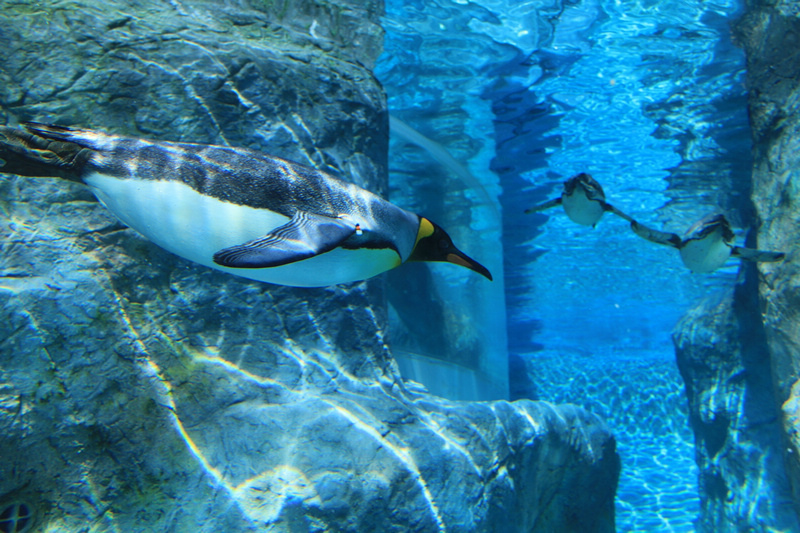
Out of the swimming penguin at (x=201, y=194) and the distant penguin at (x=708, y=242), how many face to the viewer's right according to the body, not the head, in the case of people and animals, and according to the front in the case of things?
1

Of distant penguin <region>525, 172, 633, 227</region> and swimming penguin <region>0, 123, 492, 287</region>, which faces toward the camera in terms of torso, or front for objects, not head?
the distant penguin

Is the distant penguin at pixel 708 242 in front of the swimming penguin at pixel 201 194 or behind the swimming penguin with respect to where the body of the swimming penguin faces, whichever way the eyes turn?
in front

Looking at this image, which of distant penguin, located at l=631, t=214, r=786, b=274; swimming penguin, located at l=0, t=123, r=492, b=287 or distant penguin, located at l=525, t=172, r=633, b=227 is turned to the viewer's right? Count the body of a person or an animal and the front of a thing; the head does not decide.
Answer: the swimming penguin

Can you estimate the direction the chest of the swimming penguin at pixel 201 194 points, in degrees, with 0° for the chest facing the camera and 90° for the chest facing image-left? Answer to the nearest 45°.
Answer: approximately 270°

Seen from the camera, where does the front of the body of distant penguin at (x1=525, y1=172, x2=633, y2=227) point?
toward the camera

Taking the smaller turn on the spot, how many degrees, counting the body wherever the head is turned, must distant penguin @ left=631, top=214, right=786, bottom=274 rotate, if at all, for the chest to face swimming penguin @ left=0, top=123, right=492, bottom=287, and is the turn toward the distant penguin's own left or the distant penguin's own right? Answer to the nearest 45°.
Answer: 0° — it already faces it

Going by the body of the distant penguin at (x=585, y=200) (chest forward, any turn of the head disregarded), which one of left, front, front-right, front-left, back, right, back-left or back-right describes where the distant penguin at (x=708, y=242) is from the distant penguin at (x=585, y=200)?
left

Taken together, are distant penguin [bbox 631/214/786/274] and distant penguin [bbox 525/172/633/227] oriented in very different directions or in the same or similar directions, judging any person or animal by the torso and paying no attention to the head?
same or similar directions

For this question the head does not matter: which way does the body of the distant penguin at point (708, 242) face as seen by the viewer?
toward the camera
